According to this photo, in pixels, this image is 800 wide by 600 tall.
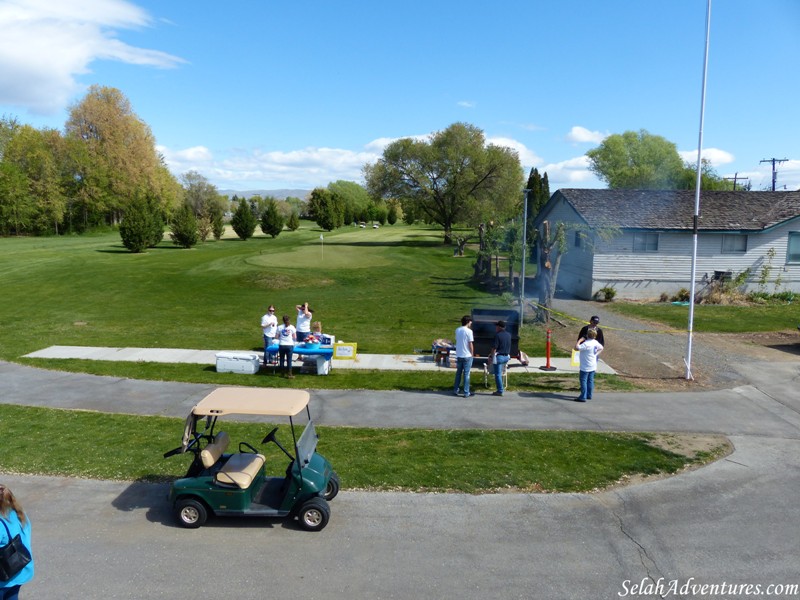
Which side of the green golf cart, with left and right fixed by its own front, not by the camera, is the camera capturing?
right

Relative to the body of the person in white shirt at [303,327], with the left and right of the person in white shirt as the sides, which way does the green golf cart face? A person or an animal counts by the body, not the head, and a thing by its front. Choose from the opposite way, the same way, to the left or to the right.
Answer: to the left

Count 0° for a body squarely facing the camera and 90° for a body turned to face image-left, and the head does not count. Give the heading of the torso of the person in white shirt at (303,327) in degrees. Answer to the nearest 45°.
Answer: approximately 0°
